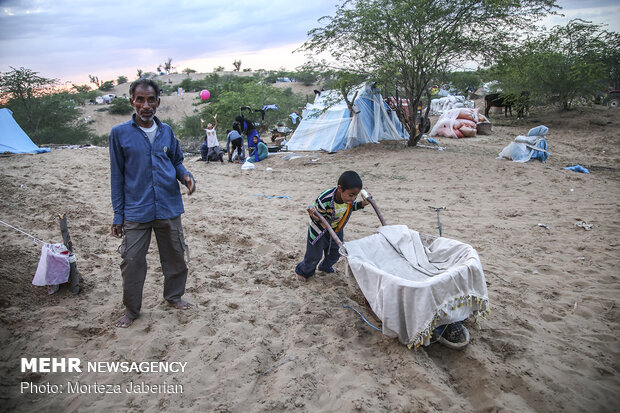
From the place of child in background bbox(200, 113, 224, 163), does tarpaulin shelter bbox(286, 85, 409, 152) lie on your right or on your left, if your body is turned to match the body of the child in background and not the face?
on your left

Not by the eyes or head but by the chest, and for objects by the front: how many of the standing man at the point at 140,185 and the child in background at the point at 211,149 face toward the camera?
2

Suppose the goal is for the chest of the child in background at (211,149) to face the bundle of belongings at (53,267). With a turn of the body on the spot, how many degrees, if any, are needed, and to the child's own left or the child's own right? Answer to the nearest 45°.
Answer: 0° — they already face it

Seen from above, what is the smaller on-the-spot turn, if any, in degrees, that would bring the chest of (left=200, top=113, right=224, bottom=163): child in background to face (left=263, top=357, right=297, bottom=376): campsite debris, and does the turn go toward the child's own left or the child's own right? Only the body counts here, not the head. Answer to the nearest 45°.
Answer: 0° — they already face it
